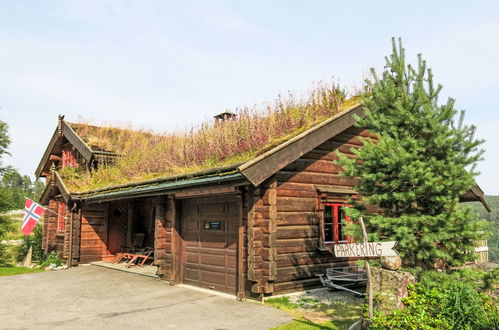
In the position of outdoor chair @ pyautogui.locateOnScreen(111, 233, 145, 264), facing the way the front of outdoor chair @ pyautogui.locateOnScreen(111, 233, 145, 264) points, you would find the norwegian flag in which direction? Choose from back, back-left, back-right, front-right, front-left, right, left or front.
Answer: front-right

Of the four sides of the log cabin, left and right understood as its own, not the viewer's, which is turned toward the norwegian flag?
right

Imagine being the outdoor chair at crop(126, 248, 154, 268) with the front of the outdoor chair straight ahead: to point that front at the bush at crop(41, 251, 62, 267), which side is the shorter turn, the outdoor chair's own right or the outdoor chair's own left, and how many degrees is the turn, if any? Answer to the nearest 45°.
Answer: approximately 90° to the outdoor chair's own right

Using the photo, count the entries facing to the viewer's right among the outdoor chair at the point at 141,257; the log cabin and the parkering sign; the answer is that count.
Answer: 0

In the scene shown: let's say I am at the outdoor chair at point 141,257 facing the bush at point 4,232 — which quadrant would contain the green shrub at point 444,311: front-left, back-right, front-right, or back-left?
back-left

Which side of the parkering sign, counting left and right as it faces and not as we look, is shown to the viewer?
front

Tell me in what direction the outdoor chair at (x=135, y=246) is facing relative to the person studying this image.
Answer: facing the viewer and to the left of the viewer

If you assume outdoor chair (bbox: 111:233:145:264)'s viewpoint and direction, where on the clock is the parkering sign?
The parkering sign is roughly at 10 o'clock from the outdoor chair.

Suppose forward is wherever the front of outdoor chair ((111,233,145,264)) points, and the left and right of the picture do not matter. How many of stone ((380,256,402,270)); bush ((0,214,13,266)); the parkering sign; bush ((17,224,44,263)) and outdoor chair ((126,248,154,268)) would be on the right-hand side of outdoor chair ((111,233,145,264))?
2

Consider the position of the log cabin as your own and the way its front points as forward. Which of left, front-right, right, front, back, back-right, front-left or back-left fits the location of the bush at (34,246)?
right
